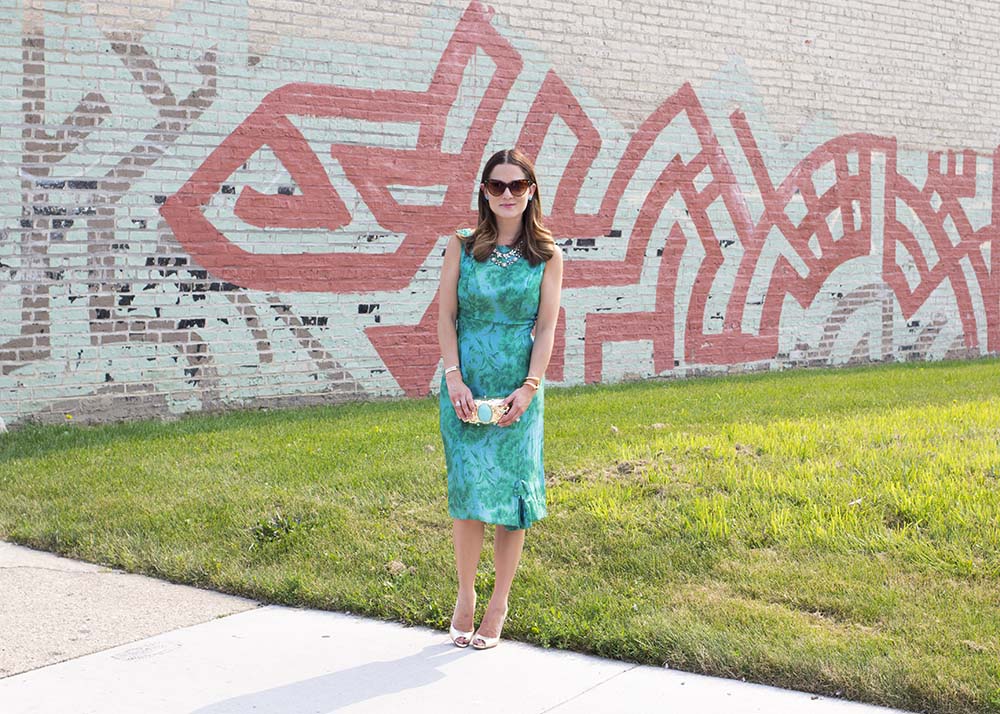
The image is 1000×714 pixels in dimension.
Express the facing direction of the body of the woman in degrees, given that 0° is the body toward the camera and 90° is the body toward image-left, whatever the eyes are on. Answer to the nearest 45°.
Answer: approximately 0°
